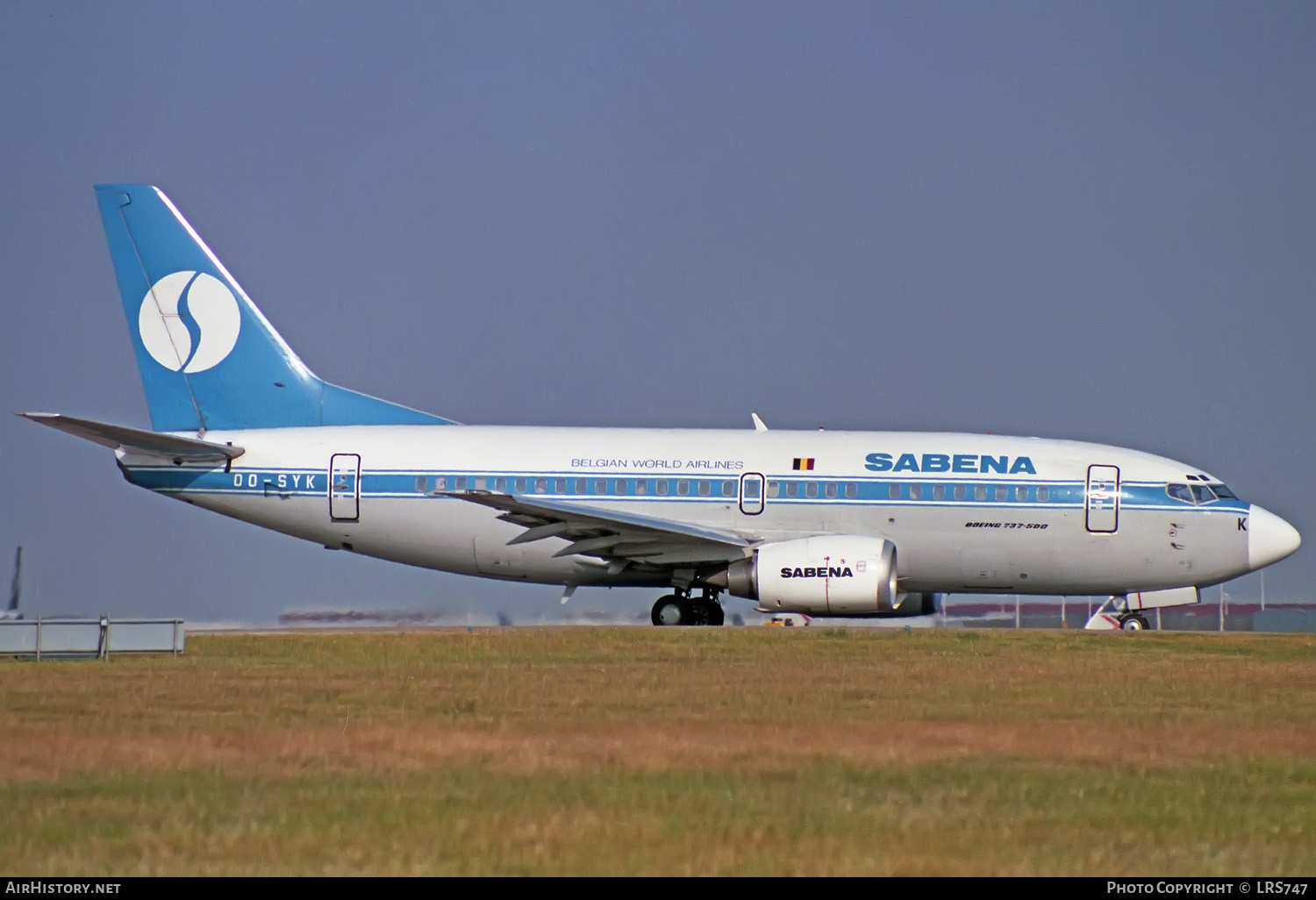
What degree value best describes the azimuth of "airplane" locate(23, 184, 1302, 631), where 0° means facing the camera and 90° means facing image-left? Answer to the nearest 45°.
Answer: approximately 270°
